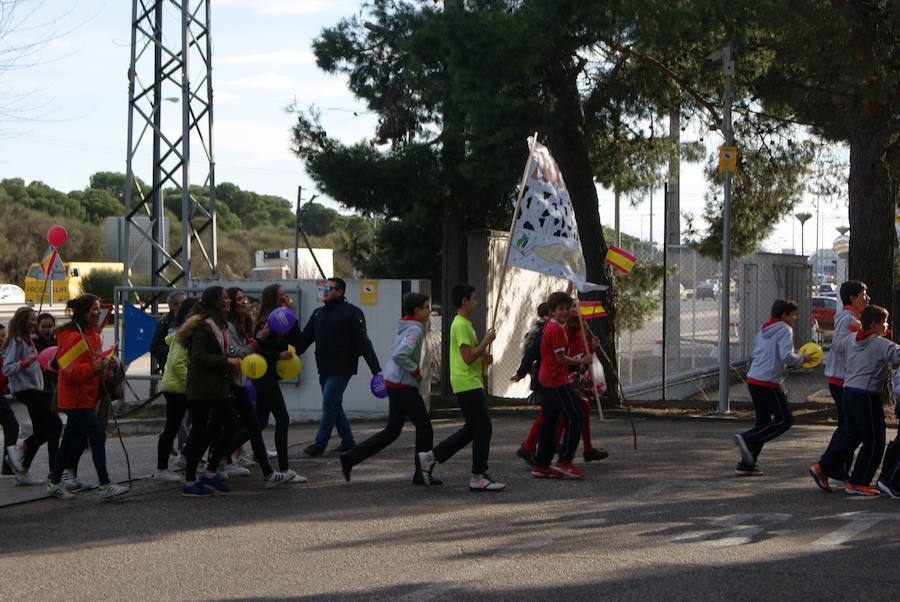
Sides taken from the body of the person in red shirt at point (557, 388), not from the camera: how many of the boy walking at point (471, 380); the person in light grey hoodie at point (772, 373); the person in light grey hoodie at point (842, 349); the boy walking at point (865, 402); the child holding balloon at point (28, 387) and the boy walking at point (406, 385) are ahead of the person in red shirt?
3
